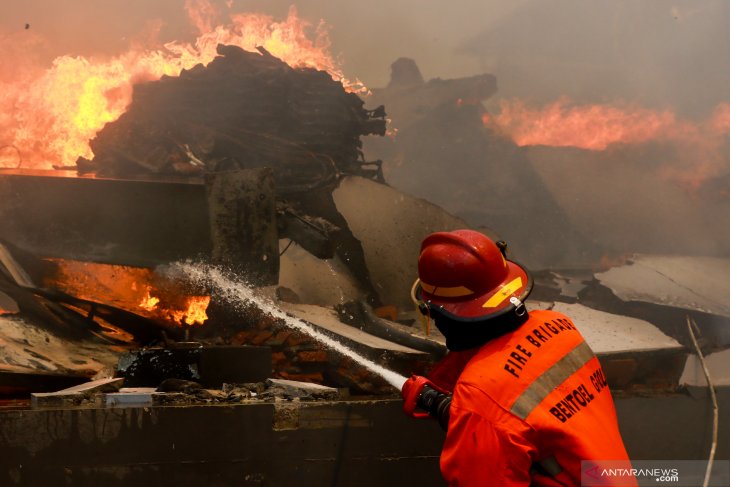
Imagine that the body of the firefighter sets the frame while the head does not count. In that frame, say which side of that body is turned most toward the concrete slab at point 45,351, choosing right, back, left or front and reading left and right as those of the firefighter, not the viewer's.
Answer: front

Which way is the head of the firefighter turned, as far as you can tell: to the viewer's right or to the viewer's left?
to the viewer's left

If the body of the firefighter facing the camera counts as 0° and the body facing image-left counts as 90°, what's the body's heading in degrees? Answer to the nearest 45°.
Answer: approximately 135°

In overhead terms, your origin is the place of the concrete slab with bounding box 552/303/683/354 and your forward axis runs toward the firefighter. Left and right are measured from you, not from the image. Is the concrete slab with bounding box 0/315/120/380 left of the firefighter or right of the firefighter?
right

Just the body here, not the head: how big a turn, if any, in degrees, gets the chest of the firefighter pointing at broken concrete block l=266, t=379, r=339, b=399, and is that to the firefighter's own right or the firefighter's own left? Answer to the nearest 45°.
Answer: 0° — they already face it

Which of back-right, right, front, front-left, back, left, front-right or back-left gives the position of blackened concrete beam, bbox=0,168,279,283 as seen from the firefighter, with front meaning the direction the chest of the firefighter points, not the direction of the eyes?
front

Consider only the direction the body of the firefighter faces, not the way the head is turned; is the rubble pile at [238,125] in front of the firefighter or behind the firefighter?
in front

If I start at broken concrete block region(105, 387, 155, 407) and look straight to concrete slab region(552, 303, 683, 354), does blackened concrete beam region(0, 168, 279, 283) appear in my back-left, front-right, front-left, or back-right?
front-left

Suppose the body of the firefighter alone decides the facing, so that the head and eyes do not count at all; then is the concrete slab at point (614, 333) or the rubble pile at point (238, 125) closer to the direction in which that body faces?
the rubble pile

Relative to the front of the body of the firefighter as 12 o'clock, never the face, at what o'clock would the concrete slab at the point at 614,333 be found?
The concrete slab is roughly at 2 o'clock from the firefighter.

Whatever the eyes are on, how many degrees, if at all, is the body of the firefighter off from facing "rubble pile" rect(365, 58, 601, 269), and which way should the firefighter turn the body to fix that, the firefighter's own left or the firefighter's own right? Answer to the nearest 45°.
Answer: approximately 45° to the firefighter's own right

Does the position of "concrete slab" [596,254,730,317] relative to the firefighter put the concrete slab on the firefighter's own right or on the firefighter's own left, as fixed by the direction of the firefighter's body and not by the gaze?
on the firefighter's own right
